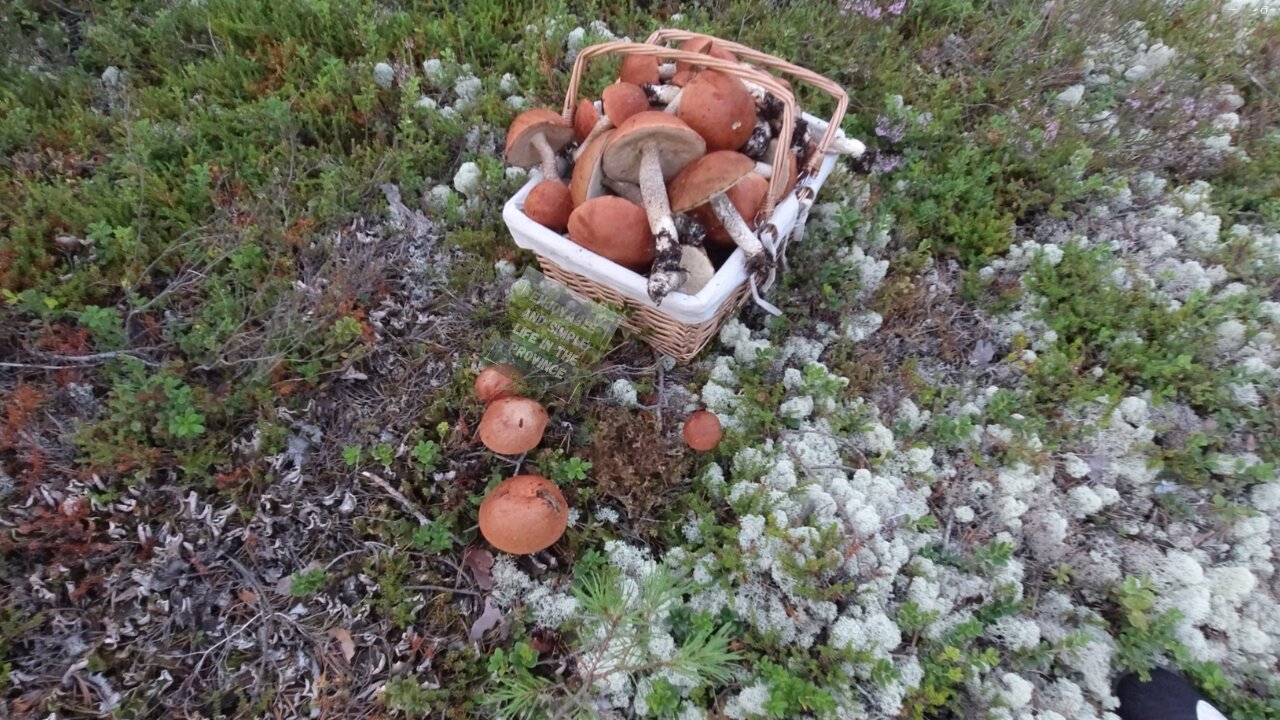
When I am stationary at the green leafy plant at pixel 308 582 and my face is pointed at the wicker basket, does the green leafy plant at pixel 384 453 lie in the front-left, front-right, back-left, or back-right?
front-left

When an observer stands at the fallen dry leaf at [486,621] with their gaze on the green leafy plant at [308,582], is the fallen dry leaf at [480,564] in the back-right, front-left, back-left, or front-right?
front-right

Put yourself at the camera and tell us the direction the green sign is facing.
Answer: facing the viewer

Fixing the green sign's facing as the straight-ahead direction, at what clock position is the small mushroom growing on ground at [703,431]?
The small mushroom growing on ground is roughly at 10 o'clock from the green sign.

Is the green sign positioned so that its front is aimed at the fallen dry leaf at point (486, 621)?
yes

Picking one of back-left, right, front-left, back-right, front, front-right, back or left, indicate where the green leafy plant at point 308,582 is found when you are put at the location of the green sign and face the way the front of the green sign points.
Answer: front-right

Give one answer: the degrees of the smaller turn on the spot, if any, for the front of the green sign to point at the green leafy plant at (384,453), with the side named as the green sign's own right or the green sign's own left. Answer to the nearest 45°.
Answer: approximately 45° to the green sign's own right

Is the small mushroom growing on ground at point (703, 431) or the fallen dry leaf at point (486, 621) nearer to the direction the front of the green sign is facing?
the fallen dry leaf

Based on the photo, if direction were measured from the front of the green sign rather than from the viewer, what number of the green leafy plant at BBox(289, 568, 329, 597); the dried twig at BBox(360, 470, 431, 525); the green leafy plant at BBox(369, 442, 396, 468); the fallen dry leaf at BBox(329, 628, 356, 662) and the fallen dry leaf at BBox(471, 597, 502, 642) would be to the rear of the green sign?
0

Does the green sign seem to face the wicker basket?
no

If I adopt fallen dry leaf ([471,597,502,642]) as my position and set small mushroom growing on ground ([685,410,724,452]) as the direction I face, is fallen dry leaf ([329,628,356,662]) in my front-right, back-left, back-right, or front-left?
back-left

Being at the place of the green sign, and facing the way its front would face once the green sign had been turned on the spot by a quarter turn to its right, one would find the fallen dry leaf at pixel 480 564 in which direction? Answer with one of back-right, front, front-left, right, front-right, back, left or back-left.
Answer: left

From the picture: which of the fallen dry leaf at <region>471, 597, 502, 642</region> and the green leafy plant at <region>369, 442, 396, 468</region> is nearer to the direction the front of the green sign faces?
the fallen dry leaf

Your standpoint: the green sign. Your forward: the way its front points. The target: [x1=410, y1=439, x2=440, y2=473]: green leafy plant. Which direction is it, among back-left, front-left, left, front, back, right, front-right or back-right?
front-right
